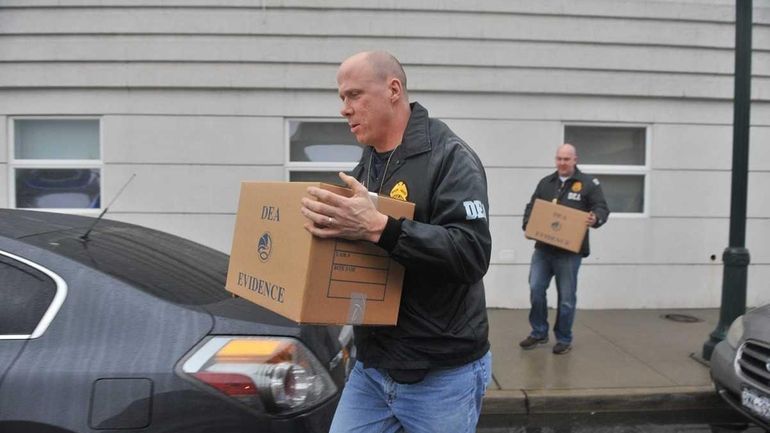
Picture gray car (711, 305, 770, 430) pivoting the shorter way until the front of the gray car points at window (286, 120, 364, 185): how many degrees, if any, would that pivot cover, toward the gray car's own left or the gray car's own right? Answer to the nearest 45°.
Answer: approximately 45° to the gray car's own right

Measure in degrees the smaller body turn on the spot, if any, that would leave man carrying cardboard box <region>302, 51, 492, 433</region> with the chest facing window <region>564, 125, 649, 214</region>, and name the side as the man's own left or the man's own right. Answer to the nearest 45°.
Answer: approximately 180°

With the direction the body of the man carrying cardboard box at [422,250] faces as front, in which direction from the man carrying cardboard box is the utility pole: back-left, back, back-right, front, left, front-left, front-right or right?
back

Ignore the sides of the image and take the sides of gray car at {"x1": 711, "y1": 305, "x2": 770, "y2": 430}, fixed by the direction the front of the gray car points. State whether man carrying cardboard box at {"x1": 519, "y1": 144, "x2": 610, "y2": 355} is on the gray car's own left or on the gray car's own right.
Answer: on the gray car's own right

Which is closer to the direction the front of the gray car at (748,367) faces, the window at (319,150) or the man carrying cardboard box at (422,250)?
the man carrying cardboard box

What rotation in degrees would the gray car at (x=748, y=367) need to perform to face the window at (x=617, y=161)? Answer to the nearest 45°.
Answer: approximately 90° to its right

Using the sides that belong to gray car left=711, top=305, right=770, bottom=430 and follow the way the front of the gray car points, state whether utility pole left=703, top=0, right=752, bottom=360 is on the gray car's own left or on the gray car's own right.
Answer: on the gray car's own right

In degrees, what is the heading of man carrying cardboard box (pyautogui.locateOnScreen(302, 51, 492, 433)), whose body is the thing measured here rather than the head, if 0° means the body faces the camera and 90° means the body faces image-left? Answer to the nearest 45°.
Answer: approximately 45°

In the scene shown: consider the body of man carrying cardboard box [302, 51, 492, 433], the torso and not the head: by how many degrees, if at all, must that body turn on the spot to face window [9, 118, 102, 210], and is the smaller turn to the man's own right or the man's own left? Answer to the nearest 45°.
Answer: approximately 90° to the man's own right

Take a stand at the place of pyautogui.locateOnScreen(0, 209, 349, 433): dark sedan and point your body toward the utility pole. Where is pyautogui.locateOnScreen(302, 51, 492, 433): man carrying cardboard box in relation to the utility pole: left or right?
right

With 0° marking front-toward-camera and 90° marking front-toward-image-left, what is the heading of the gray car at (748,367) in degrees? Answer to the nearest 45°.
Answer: approximately 45°

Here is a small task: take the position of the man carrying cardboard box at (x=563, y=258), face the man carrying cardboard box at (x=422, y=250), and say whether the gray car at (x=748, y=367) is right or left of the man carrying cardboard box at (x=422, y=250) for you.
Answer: left
